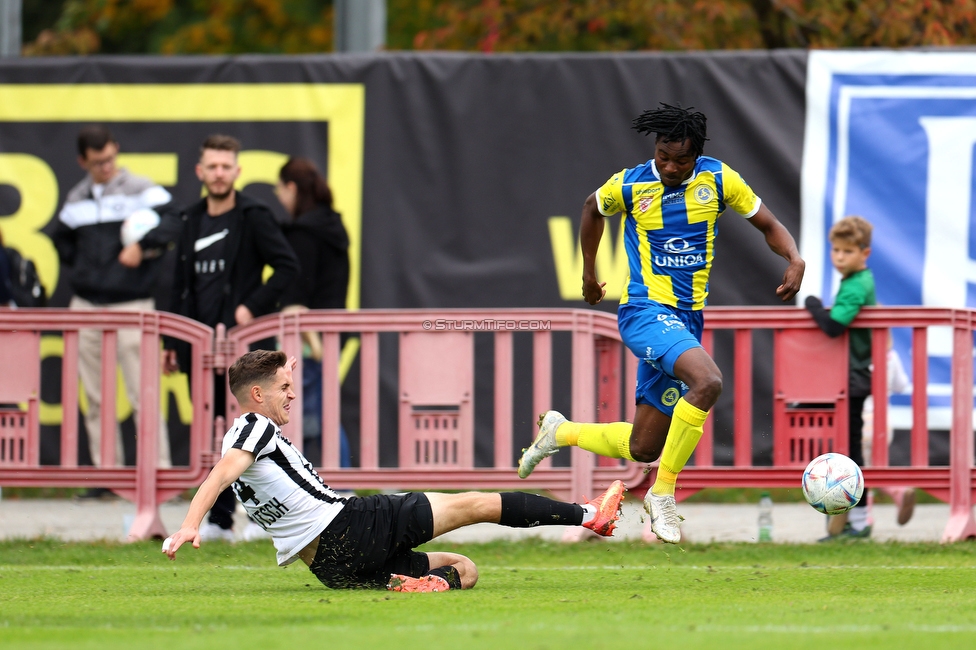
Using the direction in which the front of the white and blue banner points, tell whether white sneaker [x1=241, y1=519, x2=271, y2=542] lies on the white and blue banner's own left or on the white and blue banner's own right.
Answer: on the white and blue banner's own right

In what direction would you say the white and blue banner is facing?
toward the camera

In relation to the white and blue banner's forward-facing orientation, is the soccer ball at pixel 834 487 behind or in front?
in front

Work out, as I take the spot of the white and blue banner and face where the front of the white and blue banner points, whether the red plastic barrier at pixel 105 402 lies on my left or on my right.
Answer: on my right

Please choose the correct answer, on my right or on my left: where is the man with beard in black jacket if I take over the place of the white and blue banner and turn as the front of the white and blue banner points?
on my right

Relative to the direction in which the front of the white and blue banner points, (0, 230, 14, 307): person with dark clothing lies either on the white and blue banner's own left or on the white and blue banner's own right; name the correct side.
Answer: on the white and blue banner's own right

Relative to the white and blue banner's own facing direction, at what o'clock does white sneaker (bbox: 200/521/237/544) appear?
The white sneaker is roughly at 2 o'clock from the white and blue banner.

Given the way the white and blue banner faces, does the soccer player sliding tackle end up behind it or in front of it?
in front

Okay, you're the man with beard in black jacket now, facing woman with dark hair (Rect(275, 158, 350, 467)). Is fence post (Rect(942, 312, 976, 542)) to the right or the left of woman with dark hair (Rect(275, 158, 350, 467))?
right

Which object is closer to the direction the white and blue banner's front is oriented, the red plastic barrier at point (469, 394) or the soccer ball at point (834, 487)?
the soccer ball

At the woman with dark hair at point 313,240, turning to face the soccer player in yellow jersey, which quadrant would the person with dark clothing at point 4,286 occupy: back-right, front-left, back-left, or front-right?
back-right

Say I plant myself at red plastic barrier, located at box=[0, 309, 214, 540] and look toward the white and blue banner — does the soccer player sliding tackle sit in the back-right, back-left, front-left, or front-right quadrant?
front-right
